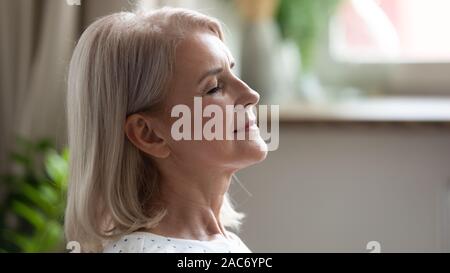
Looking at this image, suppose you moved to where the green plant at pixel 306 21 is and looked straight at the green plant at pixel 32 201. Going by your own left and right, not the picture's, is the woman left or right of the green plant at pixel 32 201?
left

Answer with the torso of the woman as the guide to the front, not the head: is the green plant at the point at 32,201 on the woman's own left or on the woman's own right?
on the woman's own left

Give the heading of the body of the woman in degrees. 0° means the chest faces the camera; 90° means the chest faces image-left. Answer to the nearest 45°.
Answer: approximately 270°

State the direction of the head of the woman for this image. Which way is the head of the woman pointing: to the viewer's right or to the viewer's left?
to the viewer's right

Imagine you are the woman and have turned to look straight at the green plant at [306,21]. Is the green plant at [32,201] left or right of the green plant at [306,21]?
left

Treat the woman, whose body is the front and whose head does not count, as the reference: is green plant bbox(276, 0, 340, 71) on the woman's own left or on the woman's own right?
on the woman's own left
